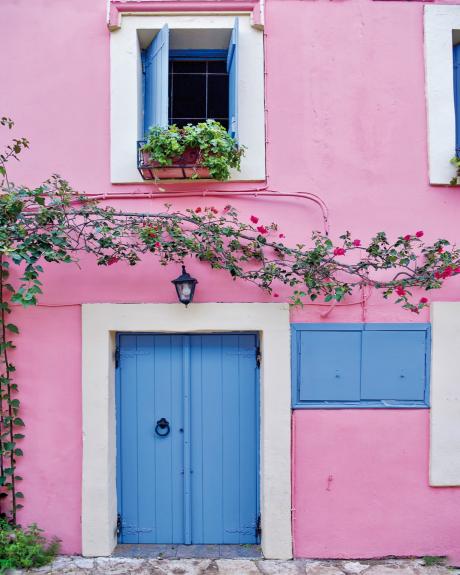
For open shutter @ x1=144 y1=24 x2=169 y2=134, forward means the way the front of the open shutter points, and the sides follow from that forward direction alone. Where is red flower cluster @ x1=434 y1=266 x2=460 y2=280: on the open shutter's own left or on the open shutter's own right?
on the open shutter's own left

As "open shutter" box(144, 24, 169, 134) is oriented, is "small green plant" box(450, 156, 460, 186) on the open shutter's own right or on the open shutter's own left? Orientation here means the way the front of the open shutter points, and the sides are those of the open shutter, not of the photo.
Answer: on the open shutter's own left
